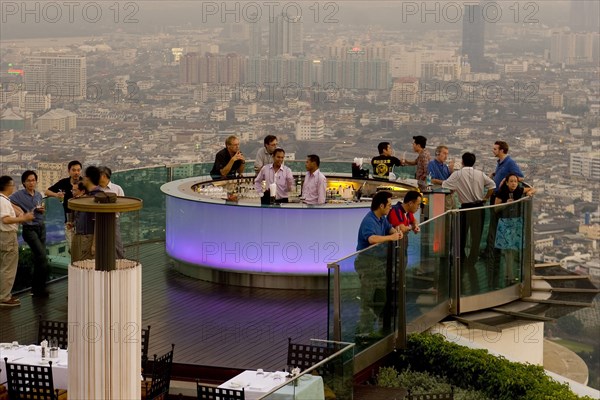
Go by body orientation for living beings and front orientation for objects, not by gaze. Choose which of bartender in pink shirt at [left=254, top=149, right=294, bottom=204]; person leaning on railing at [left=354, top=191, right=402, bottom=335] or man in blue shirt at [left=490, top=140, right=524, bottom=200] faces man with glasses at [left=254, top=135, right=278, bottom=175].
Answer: the man in blue shirt

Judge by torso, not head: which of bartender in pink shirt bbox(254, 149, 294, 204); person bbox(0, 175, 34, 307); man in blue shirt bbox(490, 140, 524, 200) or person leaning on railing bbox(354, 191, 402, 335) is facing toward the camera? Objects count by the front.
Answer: the bartender in pink shirt

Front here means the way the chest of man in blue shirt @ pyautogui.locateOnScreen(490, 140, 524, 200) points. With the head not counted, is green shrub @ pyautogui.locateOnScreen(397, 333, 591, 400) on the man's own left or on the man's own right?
on the man's own left

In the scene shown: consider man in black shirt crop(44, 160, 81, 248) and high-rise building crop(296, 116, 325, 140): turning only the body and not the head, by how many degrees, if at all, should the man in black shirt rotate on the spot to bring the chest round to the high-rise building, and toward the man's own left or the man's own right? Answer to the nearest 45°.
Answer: approximately 135° to the man's own left

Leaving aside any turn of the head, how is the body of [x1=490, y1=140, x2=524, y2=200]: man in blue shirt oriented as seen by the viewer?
to the viewer's left

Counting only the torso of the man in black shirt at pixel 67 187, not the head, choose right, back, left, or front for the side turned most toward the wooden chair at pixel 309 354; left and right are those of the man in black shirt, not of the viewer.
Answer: front

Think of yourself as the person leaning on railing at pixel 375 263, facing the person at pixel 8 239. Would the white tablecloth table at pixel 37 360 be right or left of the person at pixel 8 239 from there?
left

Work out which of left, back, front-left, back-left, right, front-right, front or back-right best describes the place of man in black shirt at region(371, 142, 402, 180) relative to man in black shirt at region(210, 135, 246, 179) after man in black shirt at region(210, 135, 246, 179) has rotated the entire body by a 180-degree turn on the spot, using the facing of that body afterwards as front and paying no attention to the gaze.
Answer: back-right

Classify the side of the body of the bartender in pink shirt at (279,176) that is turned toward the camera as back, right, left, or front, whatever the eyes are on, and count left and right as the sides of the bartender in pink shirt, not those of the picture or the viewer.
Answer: front

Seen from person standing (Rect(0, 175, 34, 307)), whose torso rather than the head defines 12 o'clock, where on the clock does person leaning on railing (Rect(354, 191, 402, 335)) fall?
person leaning on railing (Rect(354, 191, 402, 335)) is roughly at 1 o'clock from person standing (Rect(0, 175, 34, 307)).

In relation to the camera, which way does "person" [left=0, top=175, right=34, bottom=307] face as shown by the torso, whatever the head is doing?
to the viewer's right

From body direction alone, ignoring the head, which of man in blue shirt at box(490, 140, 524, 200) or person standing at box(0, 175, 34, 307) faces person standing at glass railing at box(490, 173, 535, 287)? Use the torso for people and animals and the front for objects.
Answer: person standing at box(0, 175, 34, 307)

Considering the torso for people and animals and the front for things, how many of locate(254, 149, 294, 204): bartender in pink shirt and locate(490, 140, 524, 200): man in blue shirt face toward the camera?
1

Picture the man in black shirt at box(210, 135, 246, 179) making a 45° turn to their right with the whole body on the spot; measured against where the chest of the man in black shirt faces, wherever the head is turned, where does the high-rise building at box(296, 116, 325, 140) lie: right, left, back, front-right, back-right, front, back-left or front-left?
back

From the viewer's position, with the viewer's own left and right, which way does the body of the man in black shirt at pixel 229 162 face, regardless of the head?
facing the viewer and to the right of the viewer
